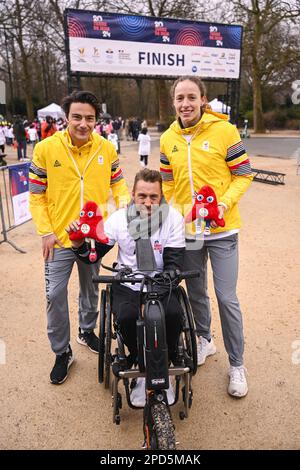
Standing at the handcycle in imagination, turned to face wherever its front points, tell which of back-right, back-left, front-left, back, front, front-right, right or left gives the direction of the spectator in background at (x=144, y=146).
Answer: back

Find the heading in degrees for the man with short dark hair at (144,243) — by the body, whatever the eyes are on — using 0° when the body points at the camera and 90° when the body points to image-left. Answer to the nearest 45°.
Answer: approximately 0°

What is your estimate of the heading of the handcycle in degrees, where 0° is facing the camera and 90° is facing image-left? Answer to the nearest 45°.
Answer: approximately 0°

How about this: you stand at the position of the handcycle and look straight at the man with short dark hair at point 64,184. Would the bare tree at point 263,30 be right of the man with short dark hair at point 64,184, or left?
right

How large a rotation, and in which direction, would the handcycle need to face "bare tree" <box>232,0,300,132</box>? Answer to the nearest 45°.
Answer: approximately 180°

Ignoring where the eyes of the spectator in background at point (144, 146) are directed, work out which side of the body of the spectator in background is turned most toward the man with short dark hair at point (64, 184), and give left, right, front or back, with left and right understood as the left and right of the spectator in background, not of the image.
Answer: back

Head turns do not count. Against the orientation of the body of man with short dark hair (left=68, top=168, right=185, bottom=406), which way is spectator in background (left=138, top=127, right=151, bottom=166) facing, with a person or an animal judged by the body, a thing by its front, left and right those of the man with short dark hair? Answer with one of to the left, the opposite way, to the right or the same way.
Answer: the opposite way

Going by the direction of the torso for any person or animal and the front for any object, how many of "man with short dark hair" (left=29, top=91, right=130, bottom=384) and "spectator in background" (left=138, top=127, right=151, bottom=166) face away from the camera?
1

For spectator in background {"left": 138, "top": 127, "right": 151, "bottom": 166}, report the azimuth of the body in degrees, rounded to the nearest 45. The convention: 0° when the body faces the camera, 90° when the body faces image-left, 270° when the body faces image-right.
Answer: approximately 180°
